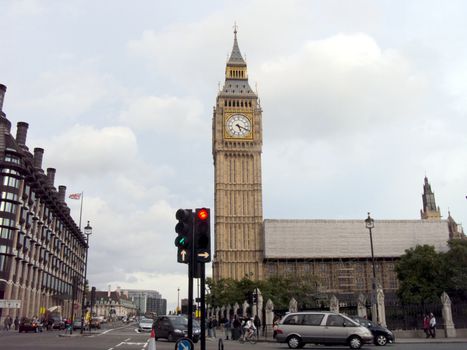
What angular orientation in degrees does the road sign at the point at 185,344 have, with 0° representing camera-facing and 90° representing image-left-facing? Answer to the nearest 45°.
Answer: approximately 0°

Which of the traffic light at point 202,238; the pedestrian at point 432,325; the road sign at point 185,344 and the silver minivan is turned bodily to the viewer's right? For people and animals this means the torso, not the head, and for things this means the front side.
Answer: the silver minivan

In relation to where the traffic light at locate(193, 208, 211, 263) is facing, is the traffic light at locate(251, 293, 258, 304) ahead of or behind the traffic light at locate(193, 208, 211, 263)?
behind
